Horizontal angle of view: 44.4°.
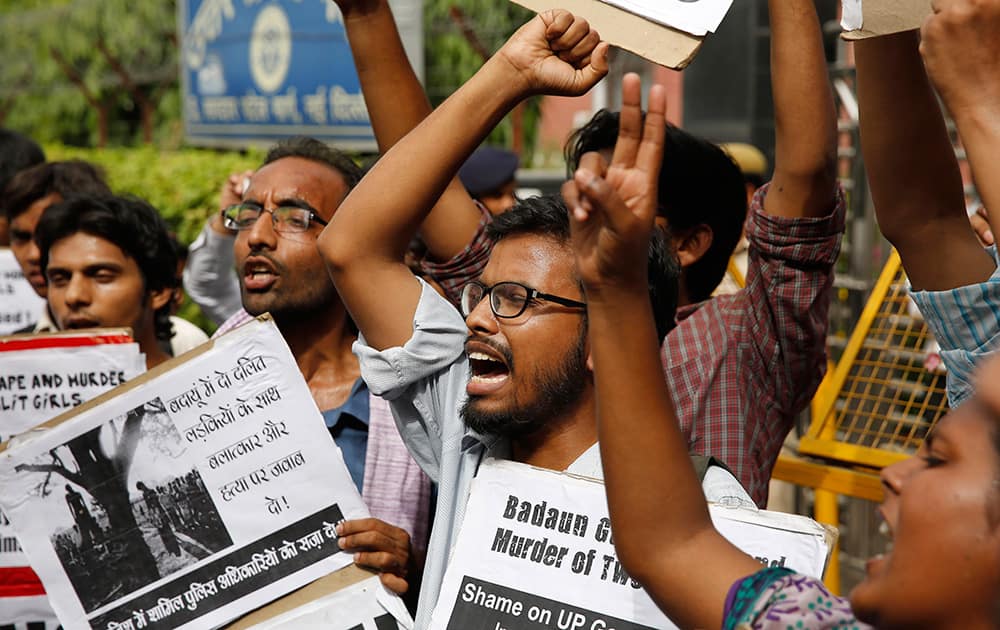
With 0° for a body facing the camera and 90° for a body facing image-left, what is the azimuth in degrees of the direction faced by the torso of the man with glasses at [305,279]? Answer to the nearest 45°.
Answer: approximately 45°

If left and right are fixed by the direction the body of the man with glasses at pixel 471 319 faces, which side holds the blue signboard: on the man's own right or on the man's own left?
on the man's own right

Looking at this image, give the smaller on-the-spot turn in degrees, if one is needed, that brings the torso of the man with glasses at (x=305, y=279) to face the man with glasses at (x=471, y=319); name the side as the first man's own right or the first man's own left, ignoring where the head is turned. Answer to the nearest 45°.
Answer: approximately 45° to the first man's own left

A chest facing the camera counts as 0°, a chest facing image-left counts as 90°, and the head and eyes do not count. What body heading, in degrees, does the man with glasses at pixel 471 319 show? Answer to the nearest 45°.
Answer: approximately 45°

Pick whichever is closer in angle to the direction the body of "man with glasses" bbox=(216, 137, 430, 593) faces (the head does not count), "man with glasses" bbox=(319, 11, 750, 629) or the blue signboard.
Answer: the man with glasses

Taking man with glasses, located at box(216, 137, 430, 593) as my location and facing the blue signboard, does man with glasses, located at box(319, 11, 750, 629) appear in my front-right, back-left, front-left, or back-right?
back-right

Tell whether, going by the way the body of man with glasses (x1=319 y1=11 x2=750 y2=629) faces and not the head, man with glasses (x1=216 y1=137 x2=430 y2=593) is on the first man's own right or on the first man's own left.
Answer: on the first man's own right
